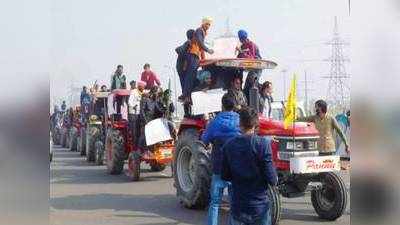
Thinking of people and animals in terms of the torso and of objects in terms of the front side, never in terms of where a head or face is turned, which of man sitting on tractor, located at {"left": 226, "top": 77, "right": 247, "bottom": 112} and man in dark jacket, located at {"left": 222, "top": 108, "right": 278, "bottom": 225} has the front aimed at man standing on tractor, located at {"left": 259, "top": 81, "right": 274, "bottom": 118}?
the man in dark jacket

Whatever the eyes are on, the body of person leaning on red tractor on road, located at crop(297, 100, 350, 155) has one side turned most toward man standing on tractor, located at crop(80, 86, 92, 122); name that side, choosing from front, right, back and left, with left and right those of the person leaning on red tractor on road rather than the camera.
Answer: right

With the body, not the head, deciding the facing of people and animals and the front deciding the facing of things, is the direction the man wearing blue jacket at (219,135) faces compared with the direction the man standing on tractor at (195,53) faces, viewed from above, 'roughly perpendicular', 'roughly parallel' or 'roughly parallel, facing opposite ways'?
roughly perpendicular

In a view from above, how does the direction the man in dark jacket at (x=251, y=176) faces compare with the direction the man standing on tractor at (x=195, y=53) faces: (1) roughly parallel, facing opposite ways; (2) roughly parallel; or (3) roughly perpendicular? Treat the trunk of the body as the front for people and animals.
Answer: roughly perpendicular

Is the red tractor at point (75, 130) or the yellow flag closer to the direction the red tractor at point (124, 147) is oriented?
the yellow flag

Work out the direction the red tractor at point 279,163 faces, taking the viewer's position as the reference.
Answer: facing the viewer and to the right of the viewer

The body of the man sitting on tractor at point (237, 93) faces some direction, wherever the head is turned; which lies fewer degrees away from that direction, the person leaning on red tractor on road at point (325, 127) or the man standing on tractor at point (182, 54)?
the person leaning on red tractor on road

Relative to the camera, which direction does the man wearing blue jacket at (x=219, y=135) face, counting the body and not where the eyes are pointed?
away from the camera

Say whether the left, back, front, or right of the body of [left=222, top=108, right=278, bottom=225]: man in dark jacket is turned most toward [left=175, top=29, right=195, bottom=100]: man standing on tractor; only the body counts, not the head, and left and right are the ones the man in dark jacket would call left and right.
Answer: front

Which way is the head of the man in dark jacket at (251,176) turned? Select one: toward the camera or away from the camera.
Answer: away from the camera

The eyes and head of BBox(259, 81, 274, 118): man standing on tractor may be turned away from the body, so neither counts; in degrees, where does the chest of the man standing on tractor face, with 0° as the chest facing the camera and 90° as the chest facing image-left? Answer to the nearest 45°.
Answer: approximately 315°

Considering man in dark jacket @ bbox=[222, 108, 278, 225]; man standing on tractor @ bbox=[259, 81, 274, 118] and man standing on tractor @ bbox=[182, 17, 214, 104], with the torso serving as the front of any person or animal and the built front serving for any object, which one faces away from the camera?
the man in dark jacket
